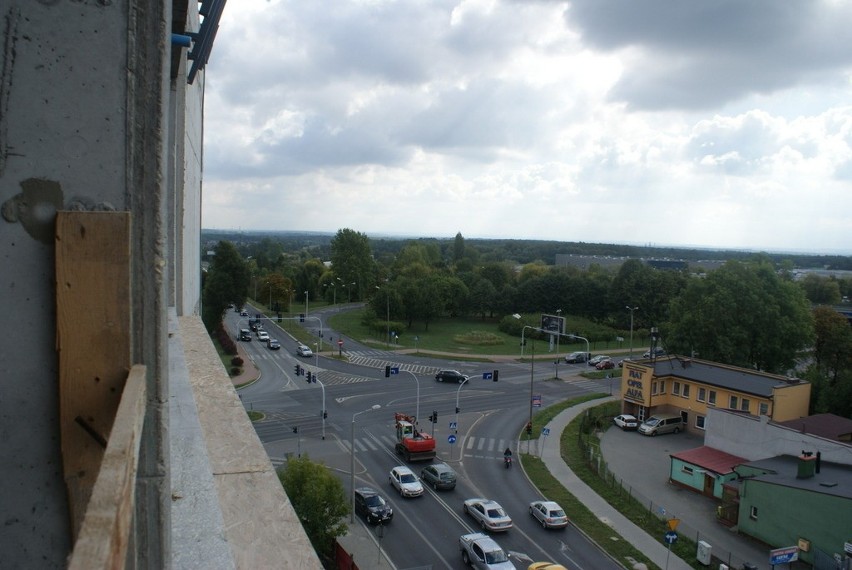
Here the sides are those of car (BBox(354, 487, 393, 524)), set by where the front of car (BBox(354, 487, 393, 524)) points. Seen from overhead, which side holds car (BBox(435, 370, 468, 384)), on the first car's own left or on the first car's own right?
on the first car's own left

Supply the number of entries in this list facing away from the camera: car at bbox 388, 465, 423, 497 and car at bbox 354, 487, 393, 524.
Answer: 0

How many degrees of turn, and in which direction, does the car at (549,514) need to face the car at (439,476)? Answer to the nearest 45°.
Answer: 0° — it already faces it

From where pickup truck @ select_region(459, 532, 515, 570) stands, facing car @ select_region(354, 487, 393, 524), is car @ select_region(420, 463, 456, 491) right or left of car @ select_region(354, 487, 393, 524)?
right

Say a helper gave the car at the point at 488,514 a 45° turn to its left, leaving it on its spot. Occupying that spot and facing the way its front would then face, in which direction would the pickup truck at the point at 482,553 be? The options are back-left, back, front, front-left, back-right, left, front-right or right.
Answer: left

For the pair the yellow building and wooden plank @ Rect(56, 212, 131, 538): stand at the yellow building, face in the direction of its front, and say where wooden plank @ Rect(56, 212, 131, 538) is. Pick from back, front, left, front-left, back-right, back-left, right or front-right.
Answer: front-left

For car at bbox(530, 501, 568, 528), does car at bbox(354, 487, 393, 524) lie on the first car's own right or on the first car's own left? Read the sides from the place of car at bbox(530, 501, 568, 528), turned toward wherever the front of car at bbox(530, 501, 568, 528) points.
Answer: on the first car's own left

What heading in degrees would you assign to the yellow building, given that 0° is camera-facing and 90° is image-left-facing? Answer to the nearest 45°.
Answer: approximately 45°

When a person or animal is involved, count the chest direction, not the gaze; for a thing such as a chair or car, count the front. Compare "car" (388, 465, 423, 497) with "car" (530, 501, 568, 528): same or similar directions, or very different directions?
very different directions

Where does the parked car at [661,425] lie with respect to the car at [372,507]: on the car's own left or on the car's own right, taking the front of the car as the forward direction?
on the car's own left

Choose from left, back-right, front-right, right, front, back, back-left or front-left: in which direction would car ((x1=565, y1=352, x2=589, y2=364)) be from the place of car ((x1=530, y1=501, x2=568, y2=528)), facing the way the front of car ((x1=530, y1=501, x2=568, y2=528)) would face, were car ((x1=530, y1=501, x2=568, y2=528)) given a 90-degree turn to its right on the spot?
front-left

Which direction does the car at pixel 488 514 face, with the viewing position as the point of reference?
facing away from the viewer and to the left of the viewer

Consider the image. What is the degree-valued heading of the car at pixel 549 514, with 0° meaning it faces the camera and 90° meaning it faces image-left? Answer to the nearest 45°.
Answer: approximately 135°

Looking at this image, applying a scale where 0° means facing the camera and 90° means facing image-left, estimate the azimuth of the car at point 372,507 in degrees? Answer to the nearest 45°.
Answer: approximately 315°

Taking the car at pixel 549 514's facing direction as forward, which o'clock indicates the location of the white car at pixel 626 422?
The white car is roughly at 2 o'clock from the car.

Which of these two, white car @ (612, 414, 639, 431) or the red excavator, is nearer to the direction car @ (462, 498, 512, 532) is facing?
the red excavator

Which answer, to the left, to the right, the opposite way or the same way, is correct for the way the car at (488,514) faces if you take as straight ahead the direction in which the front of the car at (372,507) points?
the opposite way
